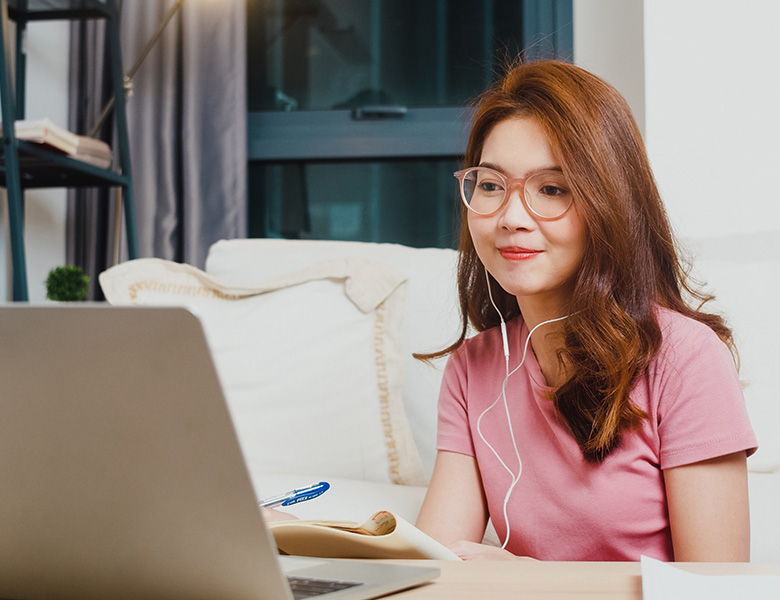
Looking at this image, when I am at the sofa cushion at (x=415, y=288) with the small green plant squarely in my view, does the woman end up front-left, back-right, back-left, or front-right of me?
back-left

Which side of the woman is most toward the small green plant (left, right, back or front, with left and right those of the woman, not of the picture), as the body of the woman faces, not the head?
right

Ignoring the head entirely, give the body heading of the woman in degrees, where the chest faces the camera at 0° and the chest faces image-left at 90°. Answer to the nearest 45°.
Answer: approximately 45°

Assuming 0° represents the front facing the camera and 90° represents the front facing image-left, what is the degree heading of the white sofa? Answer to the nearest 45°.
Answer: approximately 0°

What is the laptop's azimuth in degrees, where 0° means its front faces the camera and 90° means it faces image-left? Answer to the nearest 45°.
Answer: approximately 225°

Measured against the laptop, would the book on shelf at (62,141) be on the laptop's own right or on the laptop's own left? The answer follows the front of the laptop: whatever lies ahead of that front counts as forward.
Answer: on the laptop's own left
